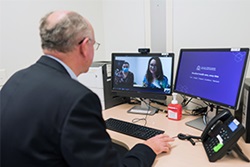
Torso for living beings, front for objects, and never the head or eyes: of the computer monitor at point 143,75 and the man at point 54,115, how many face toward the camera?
1

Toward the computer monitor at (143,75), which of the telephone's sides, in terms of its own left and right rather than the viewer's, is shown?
right

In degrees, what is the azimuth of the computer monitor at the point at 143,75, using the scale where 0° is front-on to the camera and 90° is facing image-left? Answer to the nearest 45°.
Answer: approximately 0°

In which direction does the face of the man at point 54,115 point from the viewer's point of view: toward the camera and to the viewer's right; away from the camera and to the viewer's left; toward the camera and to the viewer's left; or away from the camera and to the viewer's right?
away from the camera and to the viewer's right

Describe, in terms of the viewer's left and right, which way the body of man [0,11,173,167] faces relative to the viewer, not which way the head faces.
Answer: facing away from the viewer and to the right of the viewer

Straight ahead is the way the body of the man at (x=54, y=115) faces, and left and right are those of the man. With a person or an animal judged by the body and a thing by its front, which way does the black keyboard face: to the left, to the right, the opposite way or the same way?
the opposite way
